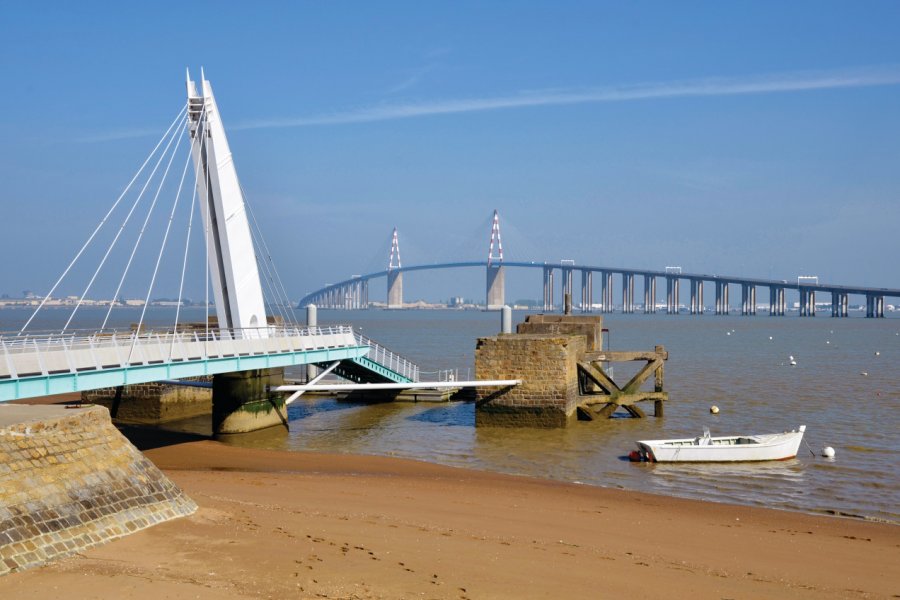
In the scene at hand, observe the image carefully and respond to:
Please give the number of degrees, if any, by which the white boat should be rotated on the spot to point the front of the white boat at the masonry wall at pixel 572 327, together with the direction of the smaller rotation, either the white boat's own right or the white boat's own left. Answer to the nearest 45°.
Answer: approximately 135° to the white boat's own left

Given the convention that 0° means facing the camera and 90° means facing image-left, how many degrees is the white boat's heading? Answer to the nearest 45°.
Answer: approximately 270°

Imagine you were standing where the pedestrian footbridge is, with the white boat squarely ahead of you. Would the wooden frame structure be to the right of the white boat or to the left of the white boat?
left

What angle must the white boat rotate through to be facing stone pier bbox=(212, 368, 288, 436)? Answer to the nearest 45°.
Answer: approximately 180°

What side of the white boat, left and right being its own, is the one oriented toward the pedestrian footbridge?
back

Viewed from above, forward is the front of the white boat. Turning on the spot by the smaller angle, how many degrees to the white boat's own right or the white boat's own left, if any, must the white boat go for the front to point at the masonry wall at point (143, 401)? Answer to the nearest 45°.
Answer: approximately 180°

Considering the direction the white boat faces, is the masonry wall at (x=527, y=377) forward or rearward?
rearward

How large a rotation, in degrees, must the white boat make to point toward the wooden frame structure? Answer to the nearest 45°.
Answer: approximately 135° to its left
